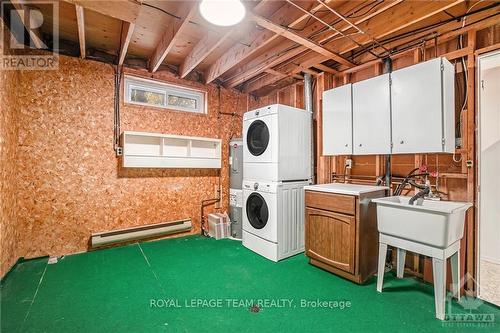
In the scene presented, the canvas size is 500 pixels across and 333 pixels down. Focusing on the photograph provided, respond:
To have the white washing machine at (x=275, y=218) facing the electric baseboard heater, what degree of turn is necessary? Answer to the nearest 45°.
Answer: approximately 45° to its right

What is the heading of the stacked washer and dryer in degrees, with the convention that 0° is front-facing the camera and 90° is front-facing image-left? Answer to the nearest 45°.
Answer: approximately 45°

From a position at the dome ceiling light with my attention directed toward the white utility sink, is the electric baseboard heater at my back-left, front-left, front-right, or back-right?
back-left

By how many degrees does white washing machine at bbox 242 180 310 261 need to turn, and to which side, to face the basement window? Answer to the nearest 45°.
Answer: approximately 45° to its right

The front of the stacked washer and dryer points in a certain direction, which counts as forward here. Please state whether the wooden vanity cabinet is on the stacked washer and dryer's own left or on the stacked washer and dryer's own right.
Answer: on the stacked washer and dryer's own left

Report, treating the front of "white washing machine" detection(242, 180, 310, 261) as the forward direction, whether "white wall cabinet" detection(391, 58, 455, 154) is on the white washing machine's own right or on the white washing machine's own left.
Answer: on the white washing machine's own left
